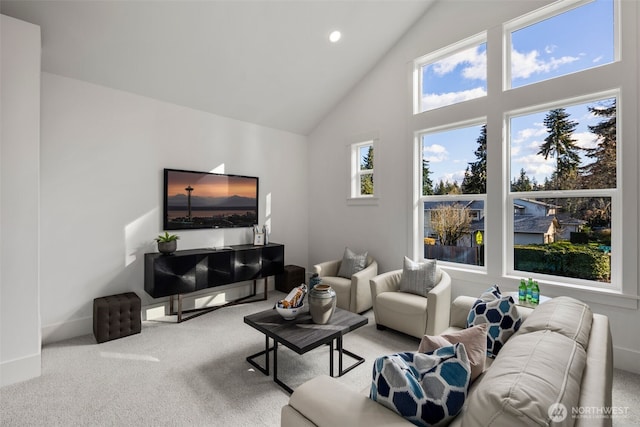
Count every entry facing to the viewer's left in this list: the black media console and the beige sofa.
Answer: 1

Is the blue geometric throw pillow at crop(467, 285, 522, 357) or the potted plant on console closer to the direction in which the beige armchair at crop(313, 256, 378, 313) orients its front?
the potted plant on console

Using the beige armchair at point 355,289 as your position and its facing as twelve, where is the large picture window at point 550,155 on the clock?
The large picture window is roughly at 8 o'clock from the beige armchair.

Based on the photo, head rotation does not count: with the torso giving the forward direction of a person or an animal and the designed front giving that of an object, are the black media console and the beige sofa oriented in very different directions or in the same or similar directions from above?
very different directions

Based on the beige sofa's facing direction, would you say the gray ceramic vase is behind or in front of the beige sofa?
in front

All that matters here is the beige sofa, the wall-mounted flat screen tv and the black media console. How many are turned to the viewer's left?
1

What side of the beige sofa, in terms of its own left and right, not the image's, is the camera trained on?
left

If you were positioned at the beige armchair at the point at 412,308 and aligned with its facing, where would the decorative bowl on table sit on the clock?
The decorative bowl on table is roughly at 12 o'clock from the beige armchair.

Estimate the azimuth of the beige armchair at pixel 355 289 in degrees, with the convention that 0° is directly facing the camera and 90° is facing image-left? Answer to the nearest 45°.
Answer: approximately 45°

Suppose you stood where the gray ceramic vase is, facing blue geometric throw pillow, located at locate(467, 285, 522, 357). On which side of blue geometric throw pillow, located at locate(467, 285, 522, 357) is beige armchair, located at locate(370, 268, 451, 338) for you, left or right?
left

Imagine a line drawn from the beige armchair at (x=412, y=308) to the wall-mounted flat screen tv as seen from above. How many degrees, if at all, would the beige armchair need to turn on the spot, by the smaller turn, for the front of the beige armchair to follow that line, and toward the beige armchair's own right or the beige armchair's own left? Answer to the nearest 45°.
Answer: approximately 45° to the beige armchair's own right

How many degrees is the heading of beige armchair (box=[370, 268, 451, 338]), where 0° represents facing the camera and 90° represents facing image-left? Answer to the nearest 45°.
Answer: approximately 45°

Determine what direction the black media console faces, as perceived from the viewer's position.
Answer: facing the viewer and to the right of the viewer
